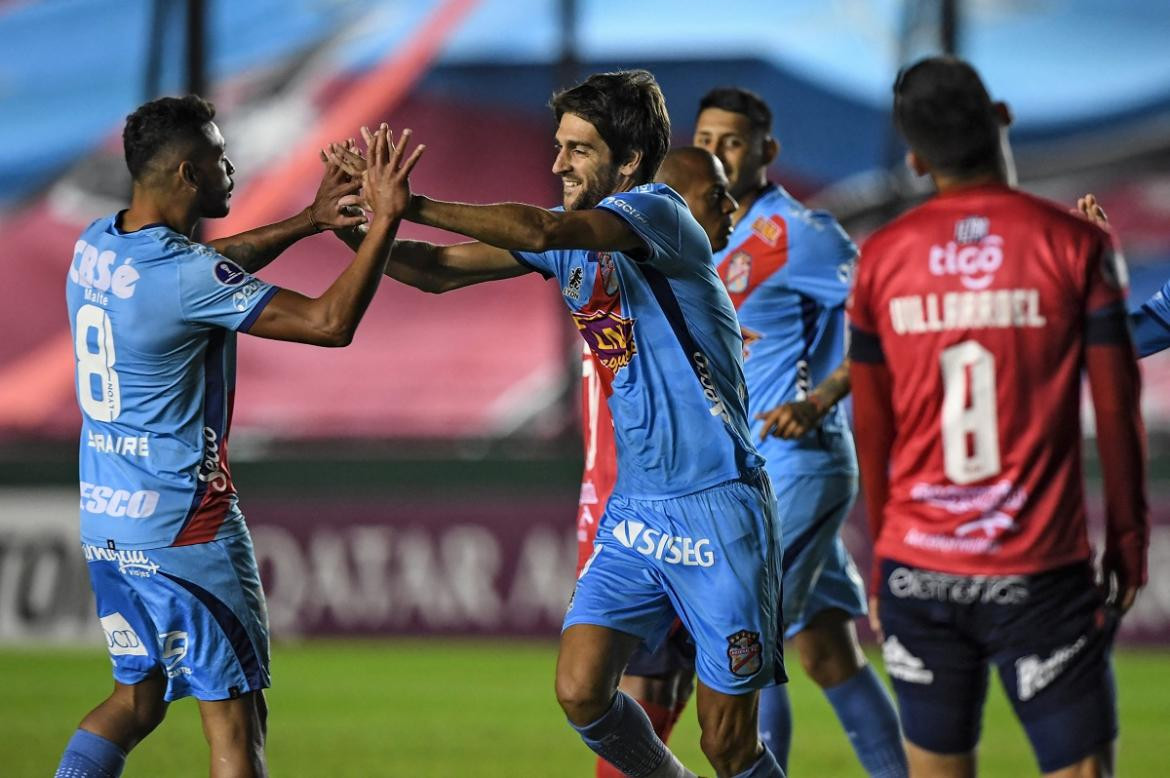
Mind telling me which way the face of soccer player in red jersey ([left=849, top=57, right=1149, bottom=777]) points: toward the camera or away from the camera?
away from the camera

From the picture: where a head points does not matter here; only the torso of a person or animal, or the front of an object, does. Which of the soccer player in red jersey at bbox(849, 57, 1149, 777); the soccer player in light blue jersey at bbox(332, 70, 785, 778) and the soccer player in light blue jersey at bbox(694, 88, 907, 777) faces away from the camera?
the soccer player in red jersey

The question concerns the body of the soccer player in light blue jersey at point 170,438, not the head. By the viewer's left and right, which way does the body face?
facing away from the viewer and to the right of the viewer

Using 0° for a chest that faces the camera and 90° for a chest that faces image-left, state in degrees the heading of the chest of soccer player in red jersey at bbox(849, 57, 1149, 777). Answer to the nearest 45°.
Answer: approximately 180°

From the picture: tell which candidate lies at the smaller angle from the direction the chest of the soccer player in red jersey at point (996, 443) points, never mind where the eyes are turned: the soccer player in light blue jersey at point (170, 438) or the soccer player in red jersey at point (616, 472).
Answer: the soccer player in red jersey

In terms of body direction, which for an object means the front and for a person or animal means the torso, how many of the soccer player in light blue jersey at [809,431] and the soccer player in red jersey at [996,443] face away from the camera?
1

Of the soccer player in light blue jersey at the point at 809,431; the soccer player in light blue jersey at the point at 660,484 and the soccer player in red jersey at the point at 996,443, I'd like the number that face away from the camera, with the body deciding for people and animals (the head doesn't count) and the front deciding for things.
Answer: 1

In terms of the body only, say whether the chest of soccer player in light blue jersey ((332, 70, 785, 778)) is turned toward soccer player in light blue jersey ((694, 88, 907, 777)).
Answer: no

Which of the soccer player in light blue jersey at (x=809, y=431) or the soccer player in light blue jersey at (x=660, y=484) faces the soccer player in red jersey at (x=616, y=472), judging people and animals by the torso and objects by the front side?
the soccer player in light blue jersey at (x=809, y=431)

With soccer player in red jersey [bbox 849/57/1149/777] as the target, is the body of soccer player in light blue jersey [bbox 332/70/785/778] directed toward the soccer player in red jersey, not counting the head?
no

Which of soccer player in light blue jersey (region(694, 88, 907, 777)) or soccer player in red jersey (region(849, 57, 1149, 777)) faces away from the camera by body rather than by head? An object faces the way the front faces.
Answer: the soccer player in red jersey

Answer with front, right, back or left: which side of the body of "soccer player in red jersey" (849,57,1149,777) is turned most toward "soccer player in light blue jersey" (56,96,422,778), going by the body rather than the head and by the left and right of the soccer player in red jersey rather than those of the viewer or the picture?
left

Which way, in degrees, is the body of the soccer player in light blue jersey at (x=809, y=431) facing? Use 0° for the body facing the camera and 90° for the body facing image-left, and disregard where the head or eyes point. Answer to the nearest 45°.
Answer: approximately 45°

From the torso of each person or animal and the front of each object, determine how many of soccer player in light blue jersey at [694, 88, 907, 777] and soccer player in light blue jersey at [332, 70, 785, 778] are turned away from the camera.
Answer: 0

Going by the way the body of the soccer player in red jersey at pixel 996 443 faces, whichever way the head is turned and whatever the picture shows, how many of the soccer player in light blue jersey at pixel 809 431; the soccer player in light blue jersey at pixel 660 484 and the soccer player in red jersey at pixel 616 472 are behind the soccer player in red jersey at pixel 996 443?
0

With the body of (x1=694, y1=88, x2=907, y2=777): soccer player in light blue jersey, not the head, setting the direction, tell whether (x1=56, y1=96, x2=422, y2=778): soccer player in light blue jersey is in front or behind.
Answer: in front
